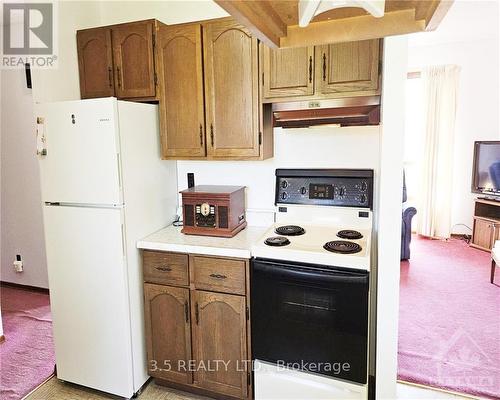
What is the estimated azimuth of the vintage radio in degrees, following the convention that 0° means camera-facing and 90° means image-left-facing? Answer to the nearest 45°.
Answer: approximately 45°

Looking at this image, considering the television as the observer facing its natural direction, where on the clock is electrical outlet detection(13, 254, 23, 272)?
The electrical outlet is roughly at 12 o'clock from the television.

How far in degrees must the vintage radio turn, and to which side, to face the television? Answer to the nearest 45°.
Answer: approximately 180°

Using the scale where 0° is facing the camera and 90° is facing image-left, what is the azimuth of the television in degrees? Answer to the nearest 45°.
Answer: approximately 45°

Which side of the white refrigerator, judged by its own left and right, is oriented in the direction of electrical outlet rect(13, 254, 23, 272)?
right

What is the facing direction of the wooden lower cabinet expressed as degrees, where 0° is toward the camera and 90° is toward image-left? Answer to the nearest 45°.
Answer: approximately 45°
